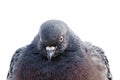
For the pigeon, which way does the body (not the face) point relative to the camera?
toward the camera
